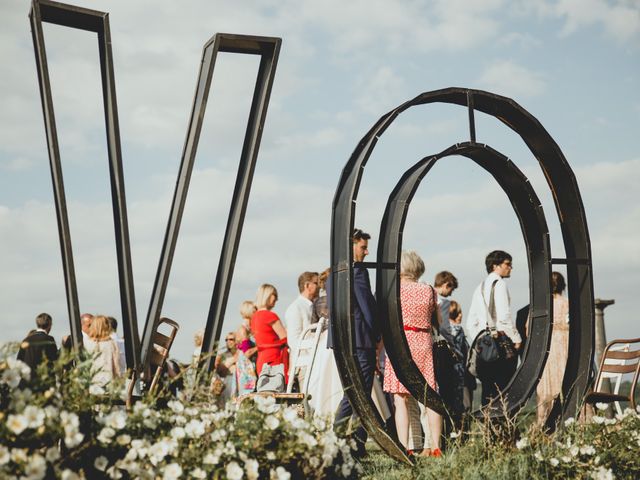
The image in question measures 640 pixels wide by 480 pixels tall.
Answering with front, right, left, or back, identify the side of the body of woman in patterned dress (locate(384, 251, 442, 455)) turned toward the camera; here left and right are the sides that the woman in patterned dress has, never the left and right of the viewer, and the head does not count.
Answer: back

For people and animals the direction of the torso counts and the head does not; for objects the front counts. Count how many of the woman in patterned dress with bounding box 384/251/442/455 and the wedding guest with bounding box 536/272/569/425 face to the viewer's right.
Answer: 0

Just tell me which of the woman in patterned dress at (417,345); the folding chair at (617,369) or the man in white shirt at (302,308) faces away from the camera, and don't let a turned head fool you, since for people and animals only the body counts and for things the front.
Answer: the woman in patterned dress

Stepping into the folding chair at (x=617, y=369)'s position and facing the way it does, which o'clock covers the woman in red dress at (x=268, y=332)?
The woman in red dress is roughly at 1 o'clock from the folding chair.

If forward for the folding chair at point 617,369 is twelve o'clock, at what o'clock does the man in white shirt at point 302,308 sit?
The man in white shirt is roughly at 1 o'clock from the folding chair.

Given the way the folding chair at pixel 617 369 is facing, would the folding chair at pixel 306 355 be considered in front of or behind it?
in front

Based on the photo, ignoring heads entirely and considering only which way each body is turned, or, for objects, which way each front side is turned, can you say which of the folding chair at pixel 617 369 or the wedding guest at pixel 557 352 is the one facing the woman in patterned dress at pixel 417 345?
the folding chair

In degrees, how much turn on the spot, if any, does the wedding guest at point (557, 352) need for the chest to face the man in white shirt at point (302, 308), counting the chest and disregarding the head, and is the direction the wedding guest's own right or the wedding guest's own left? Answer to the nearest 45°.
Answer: approximately 90° to the wedding guest's own left

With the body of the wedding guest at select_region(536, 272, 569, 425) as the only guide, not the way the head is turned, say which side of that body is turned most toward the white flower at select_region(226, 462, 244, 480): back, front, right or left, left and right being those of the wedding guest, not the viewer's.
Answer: back

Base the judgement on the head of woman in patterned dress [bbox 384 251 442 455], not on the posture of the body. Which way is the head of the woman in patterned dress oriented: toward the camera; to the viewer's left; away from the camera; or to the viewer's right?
away from the camera

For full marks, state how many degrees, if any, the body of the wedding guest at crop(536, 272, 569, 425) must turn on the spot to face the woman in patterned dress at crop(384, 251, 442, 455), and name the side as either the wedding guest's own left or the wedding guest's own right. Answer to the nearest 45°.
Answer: approximately 135° to the wedding guest's own left

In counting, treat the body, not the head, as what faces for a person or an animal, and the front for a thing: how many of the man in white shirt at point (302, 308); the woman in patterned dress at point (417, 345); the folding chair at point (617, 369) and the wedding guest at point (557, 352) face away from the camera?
2
